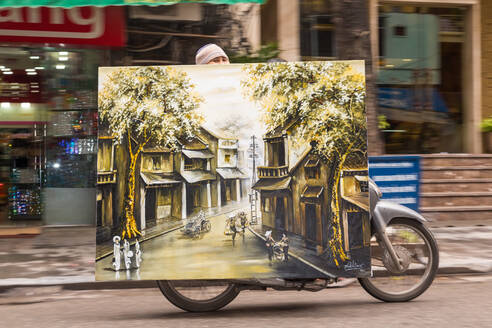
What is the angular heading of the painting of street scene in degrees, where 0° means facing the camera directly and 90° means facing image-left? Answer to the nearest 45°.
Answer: approximately 0°

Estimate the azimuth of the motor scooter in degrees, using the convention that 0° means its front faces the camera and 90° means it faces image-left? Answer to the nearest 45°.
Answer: approximately 270°

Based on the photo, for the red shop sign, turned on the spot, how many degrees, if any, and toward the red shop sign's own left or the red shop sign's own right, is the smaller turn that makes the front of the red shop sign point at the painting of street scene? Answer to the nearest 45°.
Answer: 0° — it already faces it

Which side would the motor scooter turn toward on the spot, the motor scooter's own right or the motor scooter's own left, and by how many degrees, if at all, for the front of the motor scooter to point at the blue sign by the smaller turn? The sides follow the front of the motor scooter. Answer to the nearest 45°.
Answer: approximately 90° to the motor scooter's own left

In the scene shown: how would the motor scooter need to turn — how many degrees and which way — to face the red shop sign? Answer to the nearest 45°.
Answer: approximately 135° to its left

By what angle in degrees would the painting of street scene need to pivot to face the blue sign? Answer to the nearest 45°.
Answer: approximately 135° to its left

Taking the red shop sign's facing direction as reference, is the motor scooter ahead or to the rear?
ahead

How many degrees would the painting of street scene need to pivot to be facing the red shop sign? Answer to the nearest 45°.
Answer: approximately 135° to its right

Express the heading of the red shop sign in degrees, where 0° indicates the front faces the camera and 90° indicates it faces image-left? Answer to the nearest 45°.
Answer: approximately 0°
